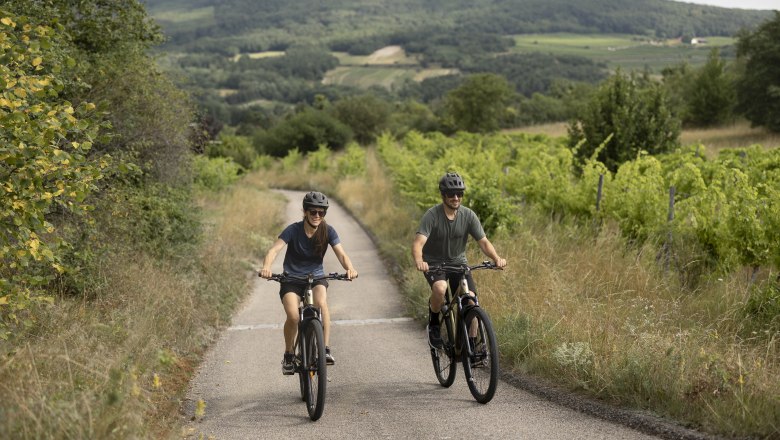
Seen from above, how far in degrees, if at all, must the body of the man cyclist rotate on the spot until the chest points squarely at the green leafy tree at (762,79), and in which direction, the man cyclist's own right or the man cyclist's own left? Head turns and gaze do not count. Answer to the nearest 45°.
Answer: approximately 135° to the man cyclist's own left

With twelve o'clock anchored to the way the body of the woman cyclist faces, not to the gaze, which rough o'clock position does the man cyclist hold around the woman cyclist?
The man cyclist is roughly at 9 o'clock from the woman cyclist.

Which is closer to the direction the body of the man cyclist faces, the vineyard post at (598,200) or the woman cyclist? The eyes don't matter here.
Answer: the woman cyclist

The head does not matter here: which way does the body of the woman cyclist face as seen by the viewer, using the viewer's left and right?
facing the viewer

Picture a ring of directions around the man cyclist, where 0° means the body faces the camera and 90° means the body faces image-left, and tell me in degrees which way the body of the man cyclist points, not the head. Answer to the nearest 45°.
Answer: approximately 0°

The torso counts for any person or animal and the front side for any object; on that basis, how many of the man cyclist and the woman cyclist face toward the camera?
2

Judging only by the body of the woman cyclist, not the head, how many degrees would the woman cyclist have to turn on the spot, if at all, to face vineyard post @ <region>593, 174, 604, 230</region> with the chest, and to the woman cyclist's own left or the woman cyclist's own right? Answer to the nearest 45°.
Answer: approximately 135° to the woman cyclist's own left

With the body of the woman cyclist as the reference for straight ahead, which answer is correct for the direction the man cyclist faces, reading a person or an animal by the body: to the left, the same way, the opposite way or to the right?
the same way

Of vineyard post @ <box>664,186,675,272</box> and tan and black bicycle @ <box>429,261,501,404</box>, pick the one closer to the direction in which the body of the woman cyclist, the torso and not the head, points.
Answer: the tan and black bicycle

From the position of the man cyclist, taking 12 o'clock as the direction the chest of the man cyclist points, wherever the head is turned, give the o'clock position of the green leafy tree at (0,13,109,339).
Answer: The green leafy tree is roughly at 4 o'clock from the man cyclist.

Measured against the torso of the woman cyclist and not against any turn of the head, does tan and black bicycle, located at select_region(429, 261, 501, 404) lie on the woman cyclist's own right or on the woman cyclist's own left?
on the woman cyclist's own left

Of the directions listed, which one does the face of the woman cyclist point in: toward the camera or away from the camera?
toward the camera
